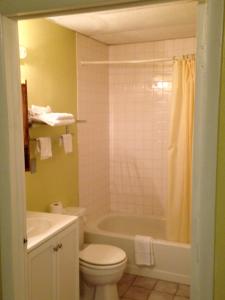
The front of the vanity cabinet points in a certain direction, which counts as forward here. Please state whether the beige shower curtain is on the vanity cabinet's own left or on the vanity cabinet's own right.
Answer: on the vanity cabinet's own left

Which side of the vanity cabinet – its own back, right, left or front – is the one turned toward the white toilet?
left

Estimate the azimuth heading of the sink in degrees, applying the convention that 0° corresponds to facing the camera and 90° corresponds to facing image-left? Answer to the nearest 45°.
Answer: approximately 315°

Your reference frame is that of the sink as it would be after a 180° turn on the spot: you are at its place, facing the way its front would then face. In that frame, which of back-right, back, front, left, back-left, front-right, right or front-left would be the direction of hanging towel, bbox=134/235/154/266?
right

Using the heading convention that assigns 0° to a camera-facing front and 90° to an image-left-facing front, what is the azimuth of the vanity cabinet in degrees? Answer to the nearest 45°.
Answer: approximately 315°

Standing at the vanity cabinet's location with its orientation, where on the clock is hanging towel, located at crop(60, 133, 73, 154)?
The hanging towel is roughly at 8 o'clock from the vanity cabinet.
